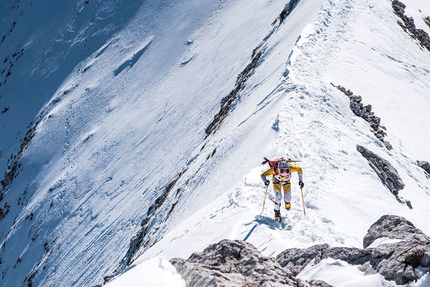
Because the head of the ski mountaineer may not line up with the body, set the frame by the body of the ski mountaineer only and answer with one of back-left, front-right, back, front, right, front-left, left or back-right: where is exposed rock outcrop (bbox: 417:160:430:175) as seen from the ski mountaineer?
back-left

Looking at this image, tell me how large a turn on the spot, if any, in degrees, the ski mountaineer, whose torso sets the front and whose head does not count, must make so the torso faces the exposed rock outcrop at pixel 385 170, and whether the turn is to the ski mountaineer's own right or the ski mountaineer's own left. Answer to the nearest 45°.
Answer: approximately 135° to the ski mountaineer's own left

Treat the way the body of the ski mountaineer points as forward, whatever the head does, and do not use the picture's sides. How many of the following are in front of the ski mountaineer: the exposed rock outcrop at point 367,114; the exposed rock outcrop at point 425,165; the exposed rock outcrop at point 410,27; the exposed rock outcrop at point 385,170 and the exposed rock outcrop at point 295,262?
1

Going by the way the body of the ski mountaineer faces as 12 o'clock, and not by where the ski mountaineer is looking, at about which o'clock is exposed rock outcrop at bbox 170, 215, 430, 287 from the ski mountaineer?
The exposed rock outcrop is roughly at 12 o'clock from the ski mountaineer.

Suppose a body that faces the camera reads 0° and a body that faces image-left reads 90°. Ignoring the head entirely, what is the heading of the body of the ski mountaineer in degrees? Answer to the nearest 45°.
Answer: approximately 0°

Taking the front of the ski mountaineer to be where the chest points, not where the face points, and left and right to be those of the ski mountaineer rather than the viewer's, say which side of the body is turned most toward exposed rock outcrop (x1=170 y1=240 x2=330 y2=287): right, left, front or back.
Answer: front

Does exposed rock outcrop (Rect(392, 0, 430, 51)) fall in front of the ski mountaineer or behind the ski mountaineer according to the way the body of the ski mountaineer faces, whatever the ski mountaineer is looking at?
behind
